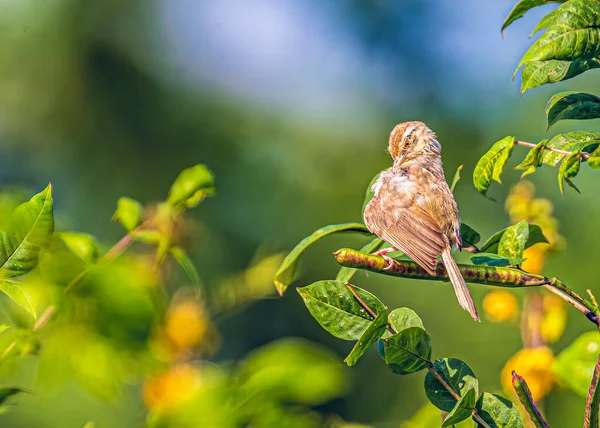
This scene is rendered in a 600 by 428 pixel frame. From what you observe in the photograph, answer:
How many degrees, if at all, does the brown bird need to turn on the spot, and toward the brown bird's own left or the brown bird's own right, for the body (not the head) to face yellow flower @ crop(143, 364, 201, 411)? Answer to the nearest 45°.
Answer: approximately 135° to the brown bird's own left

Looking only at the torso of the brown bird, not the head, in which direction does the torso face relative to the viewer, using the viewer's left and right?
facing away from the viewer and to the left of the viewer

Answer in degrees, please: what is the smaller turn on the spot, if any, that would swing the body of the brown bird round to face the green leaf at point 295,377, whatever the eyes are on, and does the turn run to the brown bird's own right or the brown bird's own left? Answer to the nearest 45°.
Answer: approximately 135° to the brown bird's own left

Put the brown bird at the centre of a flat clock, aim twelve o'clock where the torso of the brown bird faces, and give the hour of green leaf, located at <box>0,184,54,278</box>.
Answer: The green leaf is roughly at 8 o'clock from the brown bird.
